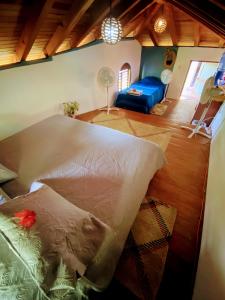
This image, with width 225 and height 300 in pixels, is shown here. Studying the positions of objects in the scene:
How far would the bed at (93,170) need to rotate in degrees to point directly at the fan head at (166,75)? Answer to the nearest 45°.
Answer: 0° — it already faces it

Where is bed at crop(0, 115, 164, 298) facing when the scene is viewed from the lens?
facing away from the viewer and to the right of the viewer

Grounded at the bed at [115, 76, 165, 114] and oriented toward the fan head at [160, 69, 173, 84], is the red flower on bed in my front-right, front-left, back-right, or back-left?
back-right

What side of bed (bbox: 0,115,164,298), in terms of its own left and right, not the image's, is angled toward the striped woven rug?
right

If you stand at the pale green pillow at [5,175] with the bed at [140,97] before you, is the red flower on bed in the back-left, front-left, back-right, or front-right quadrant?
back-right
